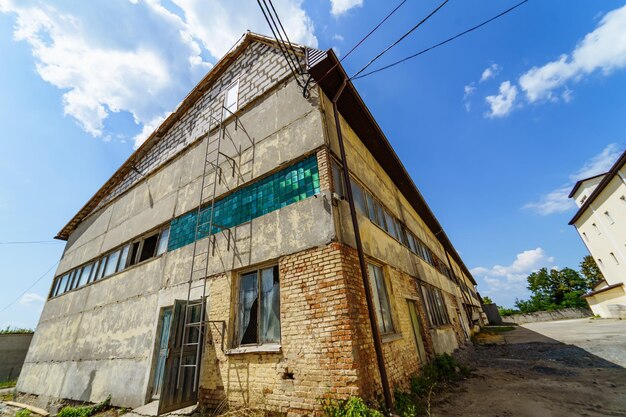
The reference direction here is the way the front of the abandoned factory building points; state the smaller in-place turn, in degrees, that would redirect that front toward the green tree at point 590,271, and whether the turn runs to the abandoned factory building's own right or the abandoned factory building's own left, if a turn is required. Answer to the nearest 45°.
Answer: approximately 180°

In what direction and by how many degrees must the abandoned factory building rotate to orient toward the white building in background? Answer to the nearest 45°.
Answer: approximately 135° to its left

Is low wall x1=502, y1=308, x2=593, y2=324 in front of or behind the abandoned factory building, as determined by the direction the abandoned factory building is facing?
behind

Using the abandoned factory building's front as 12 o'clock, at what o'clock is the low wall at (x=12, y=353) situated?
The low wall is roughly at 3 o'clock from the abandoned factory building.

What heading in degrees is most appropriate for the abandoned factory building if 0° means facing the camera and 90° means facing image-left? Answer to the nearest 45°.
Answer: approximately 45°
